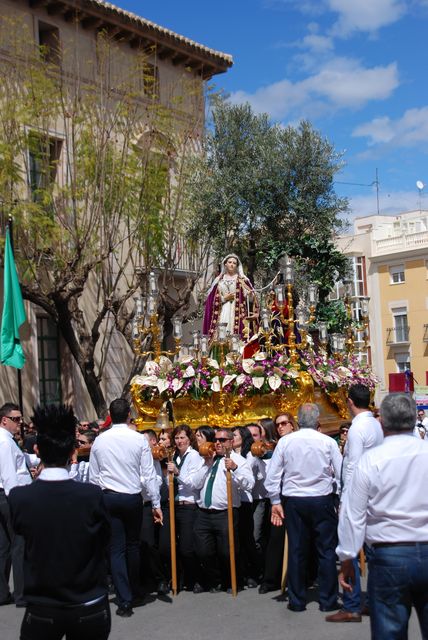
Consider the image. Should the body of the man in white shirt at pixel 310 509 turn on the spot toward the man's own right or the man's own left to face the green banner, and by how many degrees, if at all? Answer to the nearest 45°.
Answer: approximately 45° to the man's own left

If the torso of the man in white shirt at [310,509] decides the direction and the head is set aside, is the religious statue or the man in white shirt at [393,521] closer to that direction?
the religious statue

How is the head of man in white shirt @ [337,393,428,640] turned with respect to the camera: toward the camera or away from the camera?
away from the camera

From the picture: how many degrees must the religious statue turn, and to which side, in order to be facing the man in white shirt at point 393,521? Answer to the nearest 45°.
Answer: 0° — it already faces them

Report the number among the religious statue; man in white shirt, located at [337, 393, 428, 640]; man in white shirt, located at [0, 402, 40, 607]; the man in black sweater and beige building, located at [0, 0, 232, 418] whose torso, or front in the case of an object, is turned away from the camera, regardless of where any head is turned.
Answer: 2

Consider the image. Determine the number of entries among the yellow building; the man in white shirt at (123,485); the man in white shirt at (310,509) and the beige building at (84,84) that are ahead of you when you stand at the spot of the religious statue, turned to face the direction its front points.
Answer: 2

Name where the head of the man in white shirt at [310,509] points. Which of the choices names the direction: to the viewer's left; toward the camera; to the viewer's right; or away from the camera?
away from the camera

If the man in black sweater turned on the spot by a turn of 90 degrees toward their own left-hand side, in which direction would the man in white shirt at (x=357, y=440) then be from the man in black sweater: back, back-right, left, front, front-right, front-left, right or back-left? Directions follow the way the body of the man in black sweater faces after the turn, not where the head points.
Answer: back-right

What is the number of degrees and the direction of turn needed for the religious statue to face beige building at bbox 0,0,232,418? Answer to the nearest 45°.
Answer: approximately 135° to its right

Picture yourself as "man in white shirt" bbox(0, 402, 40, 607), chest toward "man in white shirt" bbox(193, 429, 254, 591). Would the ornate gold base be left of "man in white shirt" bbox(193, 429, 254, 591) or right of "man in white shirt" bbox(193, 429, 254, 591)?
left

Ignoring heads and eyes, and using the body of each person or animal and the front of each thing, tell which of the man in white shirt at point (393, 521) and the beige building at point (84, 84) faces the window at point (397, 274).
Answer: the man in white shirt

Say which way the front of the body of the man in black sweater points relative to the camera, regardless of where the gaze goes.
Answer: away from the camera

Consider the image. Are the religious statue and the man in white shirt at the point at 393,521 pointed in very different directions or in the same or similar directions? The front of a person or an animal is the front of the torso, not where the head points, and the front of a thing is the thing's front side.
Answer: very different directions

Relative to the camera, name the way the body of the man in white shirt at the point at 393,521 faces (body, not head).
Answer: away from the camera

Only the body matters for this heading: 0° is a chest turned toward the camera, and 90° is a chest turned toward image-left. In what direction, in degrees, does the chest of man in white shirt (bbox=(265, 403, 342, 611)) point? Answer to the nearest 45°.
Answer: approximately 180°

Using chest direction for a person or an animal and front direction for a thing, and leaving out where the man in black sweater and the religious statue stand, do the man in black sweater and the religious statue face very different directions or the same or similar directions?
very different directions
